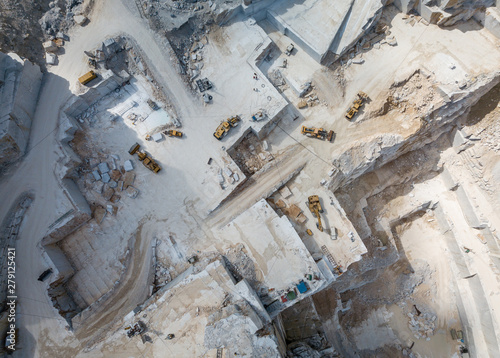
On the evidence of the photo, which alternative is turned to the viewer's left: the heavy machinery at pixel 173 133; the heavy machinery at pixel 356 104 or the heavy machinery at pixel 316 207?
the heavy machinery at pixel 173 133

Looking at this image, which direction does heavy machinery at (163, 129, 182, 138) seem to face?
to the viewer's left

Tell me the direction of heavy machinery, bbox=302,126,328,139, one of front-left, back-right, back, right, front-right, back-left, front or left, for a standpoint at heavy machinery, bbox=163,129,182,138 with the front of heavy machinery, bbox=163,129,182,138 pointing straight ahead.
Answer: back

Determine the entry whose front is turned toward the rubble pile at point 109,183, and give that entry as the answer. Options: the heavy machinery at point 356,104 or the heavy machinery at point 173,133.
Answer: the heavy machinery at point 173,133

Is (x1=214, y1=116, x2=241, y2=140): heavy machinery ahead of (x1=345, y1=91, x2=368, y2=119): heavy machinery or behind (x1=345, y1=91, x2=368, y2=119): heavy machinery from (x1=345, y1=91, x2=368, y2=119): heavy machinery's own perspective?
behind

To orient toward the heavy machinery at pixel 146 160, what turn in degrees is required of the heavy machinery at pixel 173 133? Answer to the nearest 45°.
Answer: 0° — it already faces it

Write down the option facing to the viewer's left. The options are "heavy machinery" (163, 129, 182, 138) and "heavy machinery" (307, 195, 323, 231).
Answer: "heavy machinery" (163, 129, 182, 138)

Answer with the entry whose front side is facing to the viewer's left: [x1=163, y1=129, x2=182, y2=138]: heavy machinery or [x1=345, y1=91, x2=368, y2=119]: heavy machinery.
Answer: [x1=163, y1=129, x2=182, y2=138]: heavy machinery

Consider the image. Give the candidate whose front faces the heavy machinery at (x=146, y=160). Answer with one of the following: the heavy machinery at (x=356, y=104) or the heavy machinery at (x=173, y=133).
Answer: the heavy machinery at (x=173, y=133)
